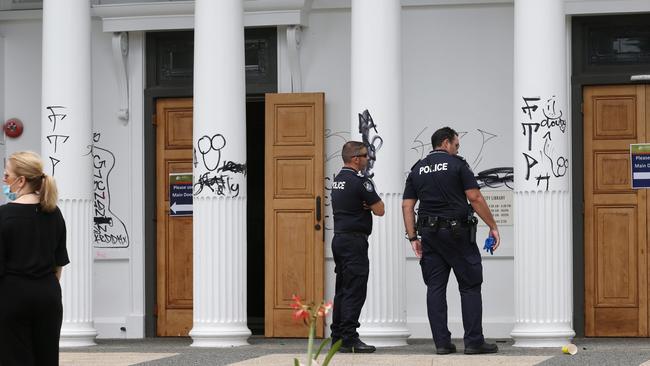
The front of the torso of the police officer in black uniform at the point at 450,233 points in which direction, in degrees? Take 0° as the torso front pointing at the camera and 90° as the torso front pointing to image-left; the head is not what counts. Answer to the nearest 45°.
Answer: approximately 225°

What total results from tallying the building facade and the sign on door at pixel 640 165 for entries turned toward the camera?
2

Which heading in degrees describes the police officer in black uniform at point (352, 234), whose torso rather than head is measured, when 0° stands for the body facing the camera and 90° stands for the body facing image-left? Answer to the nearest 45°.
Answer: approximately 225°

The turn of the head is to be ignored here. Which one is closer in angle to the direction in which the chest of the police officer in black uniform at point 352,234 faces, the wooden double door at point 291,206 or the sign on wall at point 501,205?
the sign on wall

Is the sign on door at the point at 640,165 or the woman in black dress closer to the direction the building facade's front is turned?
the woman in black dress

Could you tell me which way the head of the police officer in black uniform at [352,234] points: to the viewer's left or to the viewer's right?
to the viewer's right

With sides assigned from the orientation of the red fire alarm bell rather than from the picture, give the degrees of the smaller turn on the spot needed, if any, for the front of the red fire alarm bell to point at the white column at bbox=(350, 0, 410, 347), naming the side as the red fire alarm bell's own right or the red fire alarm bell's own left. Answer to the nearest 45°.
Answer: approximately 45° to the red fire alarm bell's own left
